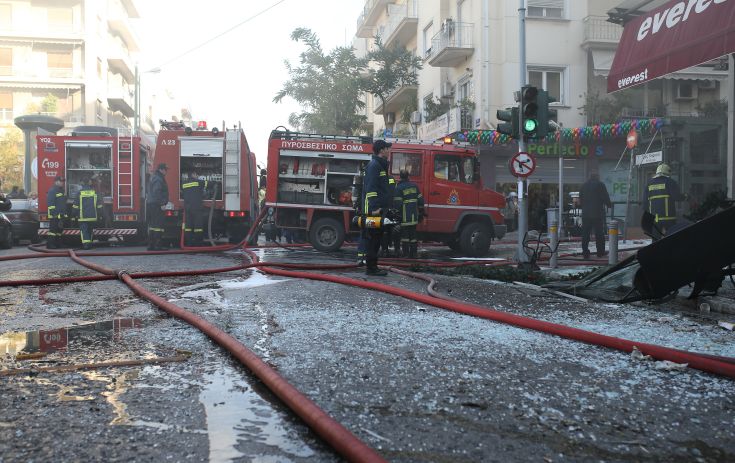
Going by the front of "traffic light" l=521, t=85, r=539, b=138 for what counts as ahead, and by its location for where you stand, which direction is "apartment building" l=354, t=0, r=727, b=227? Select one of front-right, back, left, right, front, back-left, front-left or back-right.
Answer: back

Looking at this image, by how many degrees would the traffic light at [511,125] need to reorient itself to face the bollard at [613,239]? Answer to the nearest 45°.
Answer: approximately 135° to its left

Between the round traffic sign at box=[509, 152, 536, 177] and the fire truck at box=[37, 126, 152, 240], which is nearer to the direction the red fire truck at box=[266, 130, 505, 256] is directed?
the round traffic sign

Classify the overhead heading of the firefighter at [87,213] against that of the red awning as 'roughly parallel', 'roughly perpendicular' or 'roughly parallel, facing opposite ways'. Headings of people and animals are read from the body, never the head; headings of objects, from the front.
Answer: roughly perpendicular

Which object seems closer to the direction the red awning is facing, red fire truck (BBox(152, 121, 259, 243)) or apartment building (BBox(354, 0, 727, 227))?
the red fire truck

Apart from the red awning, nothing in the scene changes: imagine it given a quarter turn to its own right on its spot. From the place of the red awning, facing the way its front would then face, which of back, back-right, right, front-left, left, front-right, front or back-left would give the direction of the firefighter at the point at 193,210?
front-left

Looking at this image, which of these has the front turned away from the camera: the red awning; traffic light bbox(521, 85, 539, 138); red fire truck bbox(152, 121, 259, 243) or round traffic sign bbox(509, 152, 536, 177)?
the red fire truck

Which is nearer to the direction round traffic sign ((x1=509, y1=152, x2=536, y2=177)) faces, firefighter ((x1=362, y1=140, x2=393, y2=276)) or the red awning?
the firefighter

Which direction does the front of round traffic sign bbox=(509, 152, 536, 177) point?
toward the camera
